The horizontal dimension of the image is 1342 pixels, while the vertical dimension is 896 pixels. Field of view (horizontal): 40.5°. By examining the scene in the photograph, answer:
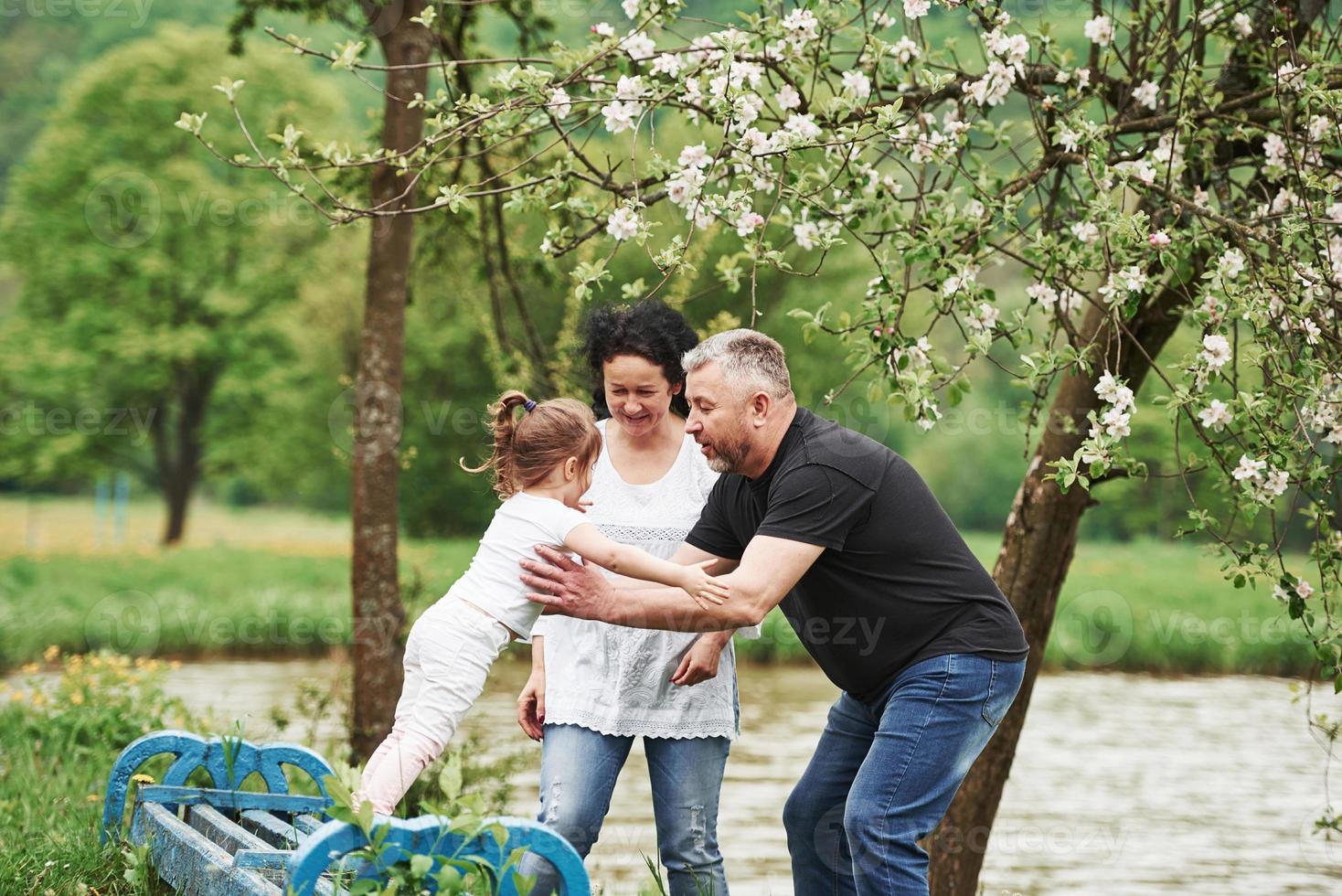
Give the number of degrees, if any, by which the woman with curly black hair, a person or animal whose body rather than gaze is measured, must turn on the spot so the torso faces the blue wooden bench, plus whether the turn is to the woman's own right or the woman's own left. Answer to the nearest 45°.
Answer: approximately 90° to the woman's own right

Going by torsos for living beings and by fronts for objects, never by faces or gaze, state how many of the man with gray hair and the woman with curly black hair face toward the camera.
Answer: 1

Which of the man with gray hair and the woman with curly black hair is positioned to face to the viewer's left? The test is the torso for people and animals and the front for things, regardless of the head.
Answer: the man with gray hair

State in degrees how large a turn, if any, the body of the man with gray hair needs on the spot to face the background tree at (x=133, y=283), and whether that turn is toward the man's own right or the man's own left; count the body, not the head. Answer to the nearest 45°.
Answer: approximately 45° to the man's own right

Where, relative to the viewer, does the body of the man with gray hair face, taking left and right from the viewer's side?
facing to the left of the viewer

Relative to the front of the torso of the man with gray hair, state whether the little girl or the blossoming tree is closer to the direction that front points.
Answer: the little girl

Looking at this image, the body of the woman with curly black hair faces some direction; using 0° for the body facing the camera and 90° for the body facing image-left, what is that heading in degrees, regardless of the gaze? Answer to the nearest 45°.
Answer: approximately 0°

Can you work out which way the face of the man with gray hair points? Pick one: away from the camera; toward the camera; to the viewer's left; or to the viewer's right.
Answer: to the viewer's left

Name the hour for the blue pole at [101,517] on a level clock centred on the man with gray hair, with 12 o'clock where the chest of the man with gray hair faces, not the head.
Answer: The blue pole is roughly at 2 o'clock from the man with gray hair.

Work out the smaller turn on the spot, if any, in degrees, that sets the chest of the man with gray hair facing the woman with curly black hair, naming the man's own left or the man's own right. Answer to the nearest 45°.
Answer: approximately 45° to the man's own right

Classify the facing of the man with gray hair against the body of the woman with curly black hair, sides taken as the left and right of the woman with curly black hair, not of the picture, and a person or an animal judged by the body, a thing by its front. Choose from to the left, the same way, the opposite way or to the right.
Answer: to the right
